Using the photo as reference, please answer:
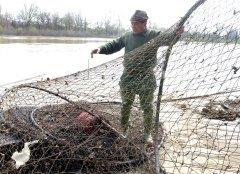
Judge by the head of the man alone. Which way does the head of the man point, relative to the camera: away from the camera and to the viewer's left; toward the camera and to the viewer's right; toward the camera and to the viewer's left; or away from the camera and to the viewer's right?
toward the camera and to the viewer's left
